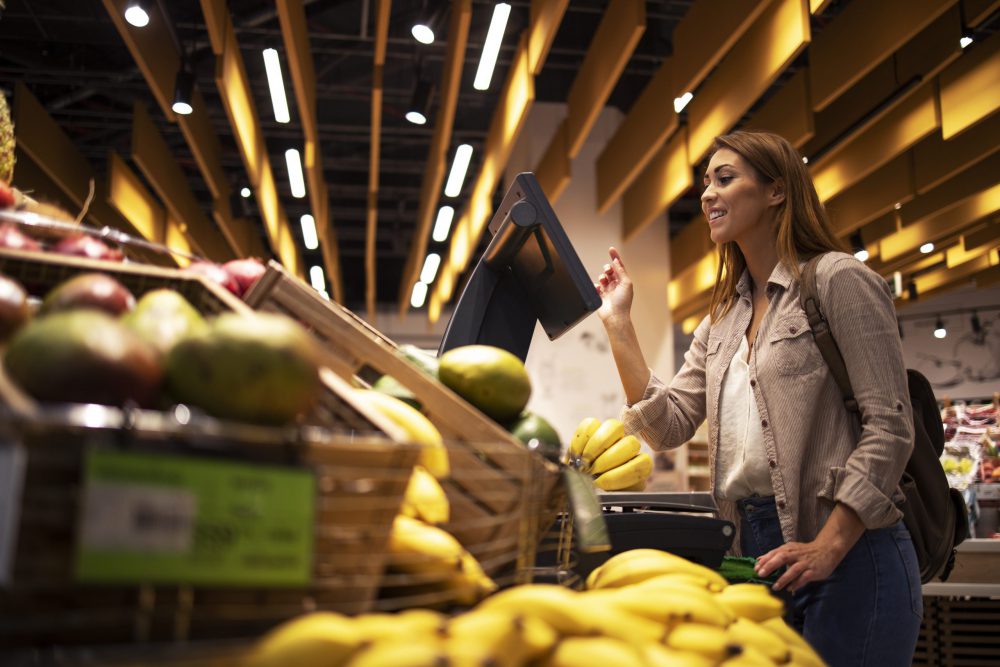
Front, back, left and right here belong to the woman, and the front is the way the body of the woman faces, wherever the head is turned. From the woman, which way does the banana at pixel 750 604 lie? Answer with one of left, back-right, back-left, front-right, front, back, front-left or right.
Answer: front-left

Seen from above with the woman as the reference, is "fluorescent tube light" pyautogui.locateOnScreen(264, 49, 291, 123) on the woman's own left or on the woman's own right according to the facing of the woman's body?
on the woman's own right

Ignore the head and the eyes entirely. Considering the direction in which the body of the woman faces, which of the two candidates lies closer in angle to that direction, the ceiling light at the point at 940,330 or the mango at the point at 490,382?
the mango

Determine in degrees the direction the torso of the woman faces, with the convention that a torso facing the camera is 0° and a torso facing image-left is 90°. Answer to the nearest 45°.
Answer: approximately 45°

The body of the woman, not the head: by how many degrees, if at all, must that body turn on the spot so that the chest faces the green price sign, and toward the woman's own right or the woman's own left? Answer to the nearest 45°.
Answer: approximately 45° to the woman's own left

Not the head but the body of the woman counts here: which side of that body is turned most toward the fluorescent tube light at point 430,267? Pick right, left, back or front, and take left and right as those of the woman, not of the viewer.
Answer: right

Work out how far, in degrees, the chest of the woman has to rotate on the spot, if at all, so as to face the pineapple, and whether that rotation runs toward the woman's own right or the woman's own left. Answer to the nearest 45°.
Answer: approximately 45° to the woman's own right

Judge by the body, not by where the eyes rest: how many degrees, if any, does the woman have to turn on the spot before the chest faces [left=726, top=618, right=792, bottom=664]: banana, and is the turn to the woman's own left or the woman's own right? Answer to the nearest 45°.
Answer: approximately 45° to the woman's own left

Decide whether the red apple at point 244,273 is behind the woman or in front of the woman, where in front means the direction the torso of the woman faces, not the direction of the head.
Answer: in front

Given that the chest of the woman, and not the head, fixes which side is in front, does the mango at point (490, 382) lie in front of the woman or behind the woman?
in front

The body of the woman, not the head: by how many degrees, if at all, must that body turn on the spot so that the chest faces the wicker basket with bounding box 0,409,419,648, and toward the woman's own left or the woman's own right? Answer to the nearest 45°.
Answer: approximately 45° to the woman's own left

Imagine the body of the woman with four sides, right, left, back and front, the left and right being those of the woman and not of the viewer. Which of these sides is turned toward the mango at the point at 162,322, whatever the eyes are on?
front

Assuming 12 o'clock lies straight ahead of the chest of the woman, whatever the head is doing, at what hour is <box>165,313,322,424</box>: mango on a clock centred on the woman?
The mango is roughly at 11 o'clock from the woman.
